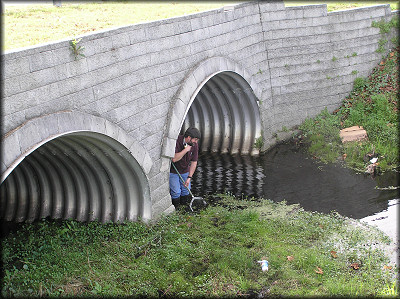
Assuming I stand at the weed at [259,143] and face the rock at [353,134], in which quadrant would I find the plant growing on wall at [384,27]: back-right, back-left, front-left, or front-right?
front-left

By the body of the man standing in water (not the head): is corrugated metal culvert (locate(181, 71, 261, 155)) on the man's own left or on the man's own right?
on the man's own left

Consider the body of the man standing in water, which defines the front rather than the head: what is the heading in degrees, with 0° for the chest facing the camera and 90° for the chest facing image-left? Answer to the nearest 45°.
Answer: approximately 315°

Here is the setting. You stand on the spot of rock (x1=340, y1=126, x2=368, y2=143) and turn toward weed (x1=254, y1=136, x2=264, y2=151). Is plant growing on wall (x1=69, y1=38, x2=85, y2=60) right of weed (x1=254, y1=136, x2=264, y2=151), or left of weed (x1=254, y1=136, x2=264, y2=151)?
left

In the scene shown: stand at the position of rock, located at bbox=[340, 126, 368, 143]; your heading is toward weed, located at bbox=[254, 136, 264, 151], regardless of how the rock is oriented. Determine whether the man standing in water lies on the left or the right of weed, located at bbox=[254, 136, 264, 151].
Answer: left

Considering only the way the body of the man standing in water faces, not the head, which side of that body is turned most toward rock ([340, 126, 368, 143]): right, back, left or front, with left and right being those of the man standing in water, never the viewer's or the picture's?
left

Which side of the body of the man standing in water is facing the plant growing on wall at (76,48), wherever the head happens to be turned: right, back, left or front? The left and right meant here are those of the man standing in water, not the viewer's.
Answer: right
